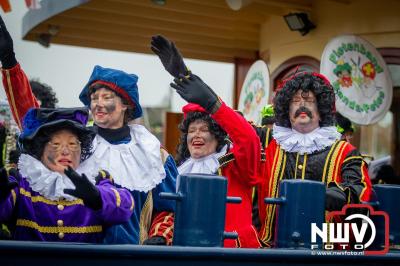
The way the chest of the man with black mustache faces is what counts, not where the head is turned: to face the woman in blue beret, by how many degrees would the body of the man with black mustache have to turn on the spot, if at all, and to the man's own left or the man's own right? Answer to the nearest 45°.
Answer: approximately 45° to the man's own right

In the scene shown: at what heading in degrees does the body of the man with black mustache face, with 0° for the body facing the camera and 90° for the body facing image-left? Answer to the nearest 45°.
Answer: approximately 0°

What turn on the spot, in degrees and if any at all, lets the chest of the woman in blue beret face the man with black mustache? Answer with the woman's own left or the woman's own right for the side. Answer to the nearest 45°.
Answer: approximately 135° to the woman's own left

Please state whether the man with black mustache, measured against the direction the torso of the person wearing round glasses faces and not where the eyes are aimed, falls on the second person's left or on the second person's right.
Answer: on the second person's left

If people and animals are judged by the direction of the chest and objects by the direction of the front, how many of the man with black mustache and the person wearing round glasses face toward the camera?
2

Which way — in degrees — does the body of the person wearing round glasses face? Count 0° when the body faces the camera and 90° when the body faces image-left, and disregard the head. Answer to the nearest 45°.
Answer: approximately 0°

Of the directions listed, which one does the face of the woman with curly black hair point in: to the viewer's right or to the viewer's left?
to the viewer's left

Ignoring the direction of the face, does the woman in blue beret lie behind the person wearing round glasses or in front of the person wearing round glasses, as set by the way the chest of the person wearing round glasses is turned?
behind

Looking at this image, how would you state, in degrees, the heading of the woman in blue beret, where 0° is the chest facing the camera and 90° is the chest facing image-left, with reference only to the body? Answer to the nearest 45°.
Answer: approximately 45°

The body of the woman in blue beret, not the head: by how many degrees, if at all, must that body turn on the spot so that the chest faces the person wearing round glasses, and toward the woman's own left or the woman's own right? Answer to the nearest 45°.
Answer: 0° — they already face them
